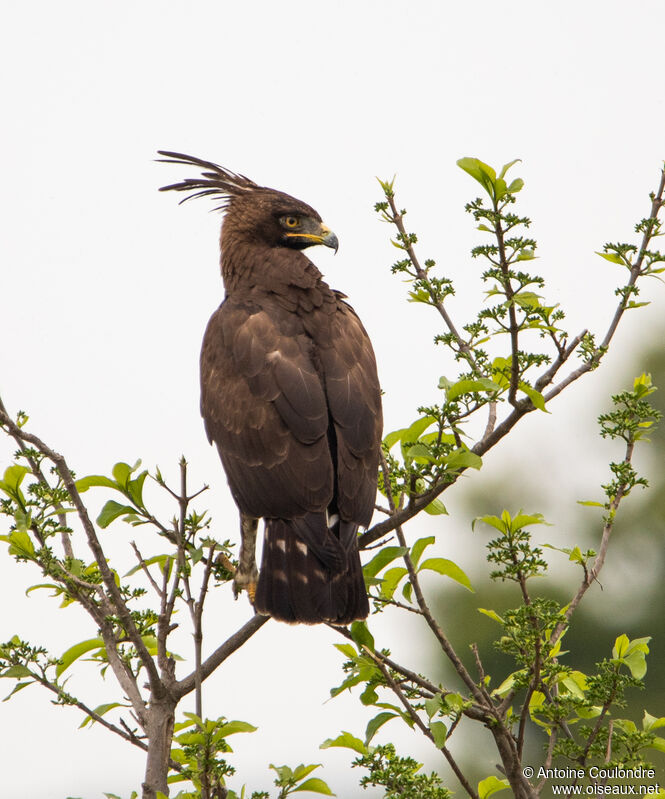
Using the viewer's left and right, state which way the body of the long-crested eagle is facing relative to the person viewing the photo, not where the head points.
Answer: facing away from the viewer and to the left of the viewer
